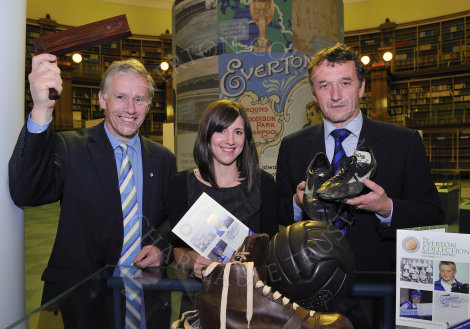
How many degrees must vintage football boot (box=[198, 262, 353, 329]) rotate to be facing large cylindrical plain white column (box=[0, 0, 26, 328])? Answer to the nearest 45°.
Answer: approximately 135° to its left

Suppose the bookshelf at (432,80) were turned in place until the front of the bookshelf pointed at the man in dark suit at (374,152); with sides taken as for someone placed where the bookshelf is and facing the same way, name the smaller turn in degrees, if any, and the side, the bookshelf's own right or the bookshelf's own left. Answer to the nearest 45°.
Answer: approximately 45° to the bookshelf's own left

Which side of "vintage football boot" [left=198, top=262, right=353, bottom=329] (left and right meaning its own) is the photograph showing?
right

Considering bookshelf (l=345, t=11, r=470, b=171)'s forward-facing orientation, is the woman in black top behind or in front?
in front

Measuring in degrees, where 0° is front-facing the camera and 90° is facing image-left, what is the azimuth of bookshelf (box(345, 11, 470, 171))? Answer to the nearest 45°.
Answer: approximately 45°

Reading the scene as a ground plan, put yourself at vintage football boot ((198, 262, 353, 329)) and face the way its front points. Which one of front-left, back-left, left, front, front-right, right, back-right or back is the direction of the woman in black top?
left

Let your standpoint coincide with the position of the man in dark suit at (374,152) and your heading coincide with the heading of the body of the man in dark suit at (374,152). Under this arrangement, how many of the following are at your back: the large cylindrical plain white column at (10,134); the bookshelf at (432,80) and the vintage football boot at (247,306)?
1

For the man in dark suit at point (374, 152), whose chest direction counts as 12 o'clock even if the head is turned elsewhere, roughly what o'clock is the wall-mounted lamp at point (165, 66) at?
The wall-mounted lamp is roughly at 5 o'clock from the man in dark suit.

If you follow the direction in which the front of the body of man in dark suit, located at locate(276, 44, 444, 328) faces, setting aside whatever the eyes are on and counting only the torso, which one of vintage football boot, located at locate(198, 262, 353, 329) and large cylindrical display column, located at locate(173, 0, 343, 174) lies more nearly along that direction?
the vintage football boot
